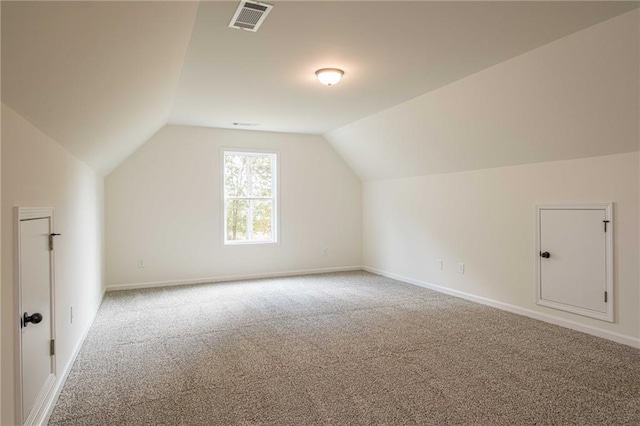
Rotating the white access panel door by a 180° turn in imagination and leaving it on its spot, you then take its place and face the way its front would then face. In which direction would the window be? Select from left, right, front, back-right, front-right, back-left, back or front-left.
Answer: back-left

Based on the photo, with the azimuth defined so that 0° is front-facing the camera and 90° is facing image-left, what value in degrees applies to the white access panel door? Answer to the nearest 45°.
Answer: approximately 45°

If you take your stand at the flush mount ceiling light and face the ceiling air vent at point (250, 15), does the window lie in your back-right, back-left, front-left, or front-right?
back-right

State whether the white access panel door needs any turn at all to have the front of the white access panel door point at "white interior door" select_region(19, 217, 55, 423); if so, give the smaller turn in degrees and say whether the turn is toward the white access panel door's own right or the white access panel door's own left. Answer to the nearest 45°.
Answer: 0° — it already faces it
